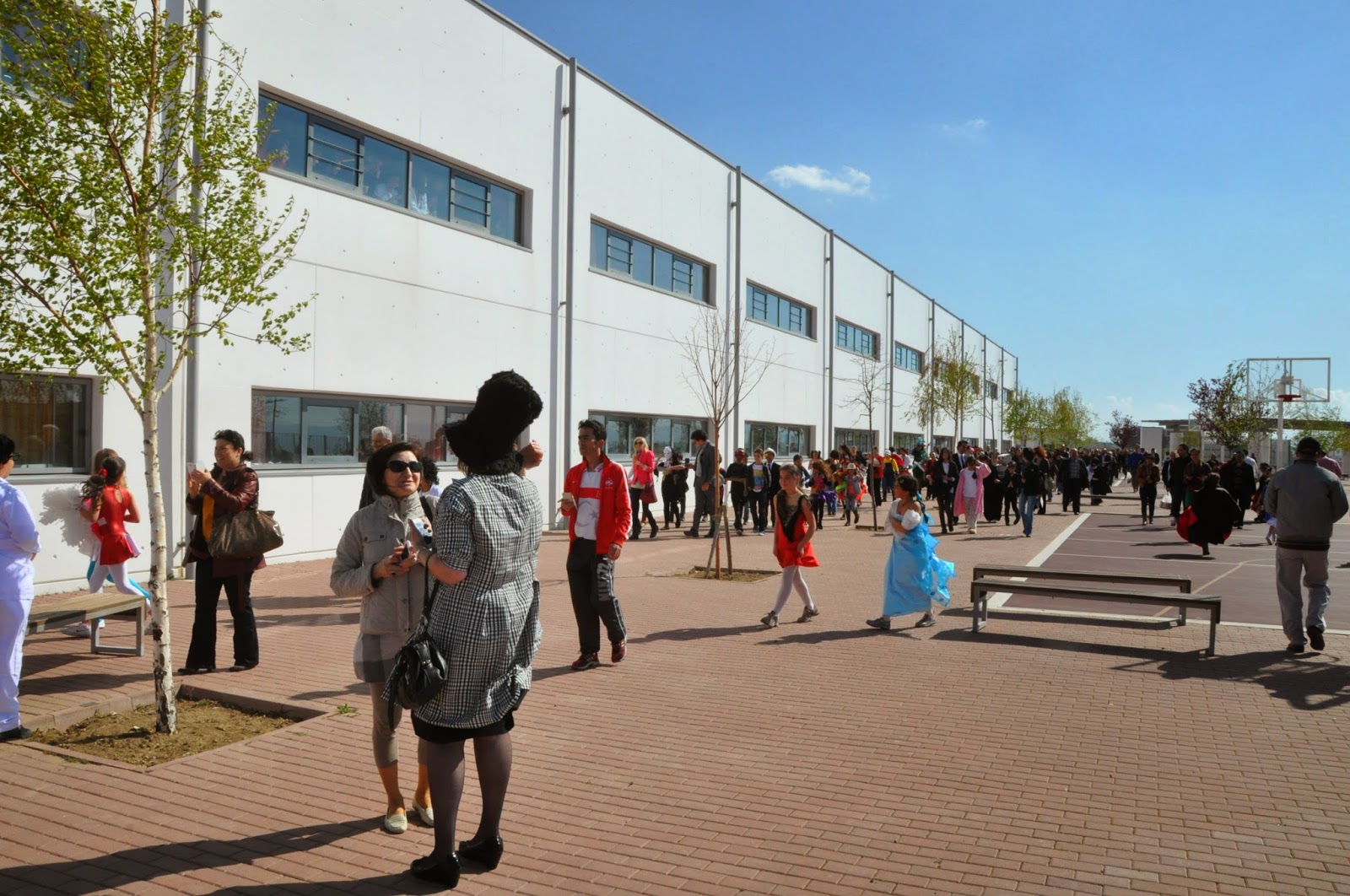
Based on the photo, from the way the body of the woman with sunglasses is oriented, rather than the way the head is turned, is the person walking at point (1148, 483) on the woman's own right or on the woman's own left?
on the woman's own left

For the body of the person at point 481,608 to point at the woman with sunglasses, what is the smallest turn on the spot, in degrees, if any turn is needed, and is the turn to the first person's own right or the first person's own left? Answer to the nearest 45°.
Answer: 0° — they already face them

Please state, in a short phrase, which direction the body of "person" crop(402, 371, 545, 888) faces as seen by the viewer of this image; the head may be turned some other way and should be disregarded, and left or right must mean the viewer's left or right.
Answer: facing away from the viewer and to the left of the viewer

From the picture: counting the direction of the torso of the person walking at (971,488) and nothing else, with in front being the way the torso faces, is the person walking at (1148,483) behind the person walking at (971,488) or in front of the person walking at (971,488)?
behind

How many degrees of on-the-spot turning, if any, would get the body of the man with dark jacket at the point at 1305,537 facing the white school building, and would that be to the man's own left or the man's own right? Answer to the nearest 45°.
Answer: approximately 90° to the man's own left

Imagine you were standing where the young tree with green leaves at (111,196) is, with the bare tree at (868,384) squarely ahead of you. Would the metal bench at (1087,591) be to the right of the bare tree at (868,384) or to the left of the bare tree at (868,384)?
right

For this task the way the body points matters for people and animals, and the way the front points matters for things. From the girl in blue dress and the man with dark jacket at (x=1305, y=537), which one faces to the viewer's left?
the girl in blue dress

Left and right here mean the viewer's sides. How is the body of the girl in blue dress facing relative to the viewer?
facing to the left of the viewer

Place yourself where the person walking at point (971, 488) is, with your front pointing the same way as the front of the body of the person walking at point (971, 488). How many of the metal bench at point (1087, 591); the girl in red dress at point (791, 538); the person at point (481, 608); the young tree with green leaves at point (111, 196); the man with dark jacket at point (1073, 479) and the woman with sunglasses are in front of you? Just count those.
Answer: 5

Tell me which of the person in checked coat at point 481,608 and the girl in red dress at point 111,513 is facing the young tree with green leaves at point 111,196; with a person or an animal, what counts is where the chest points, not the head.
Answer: the person in checked coat

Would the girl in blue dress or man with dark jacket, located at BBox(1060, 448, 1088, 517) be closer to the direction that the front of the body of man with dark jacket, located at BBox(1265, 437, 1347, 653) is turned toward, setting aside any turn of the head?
the man with dark jacket
